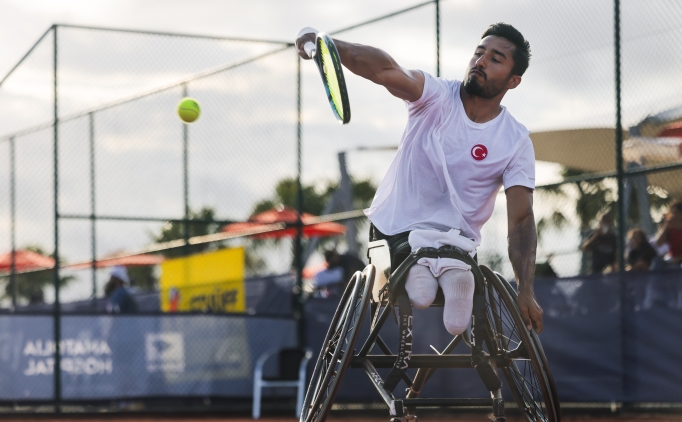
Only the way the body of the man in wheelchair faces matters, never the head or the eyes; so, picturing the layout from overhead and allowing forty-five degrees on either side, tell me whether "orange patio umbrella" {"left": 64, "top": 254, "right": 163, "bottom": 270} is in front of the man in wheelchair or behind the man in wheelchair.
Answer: behind

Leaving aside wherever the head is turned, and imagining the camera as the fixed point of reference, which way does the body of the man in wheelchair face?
toward the camera

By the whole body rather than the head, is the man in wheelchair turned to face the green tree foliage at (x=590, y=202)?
no

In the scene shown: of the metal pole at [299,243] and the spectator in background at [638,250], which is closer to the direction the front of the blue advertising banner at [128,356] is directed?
the metal pole

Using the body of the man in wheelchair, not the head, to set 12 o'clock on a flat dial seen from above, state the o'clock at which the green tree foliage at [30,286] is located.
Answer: The green tree foliage is roughly at 5 o'clock from the man in wheelchair.

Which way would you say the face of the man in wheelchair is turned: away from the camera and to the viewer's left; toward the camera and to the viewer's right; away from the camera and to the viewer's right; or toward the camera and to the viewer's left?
toward the camera and to the viewer's left
